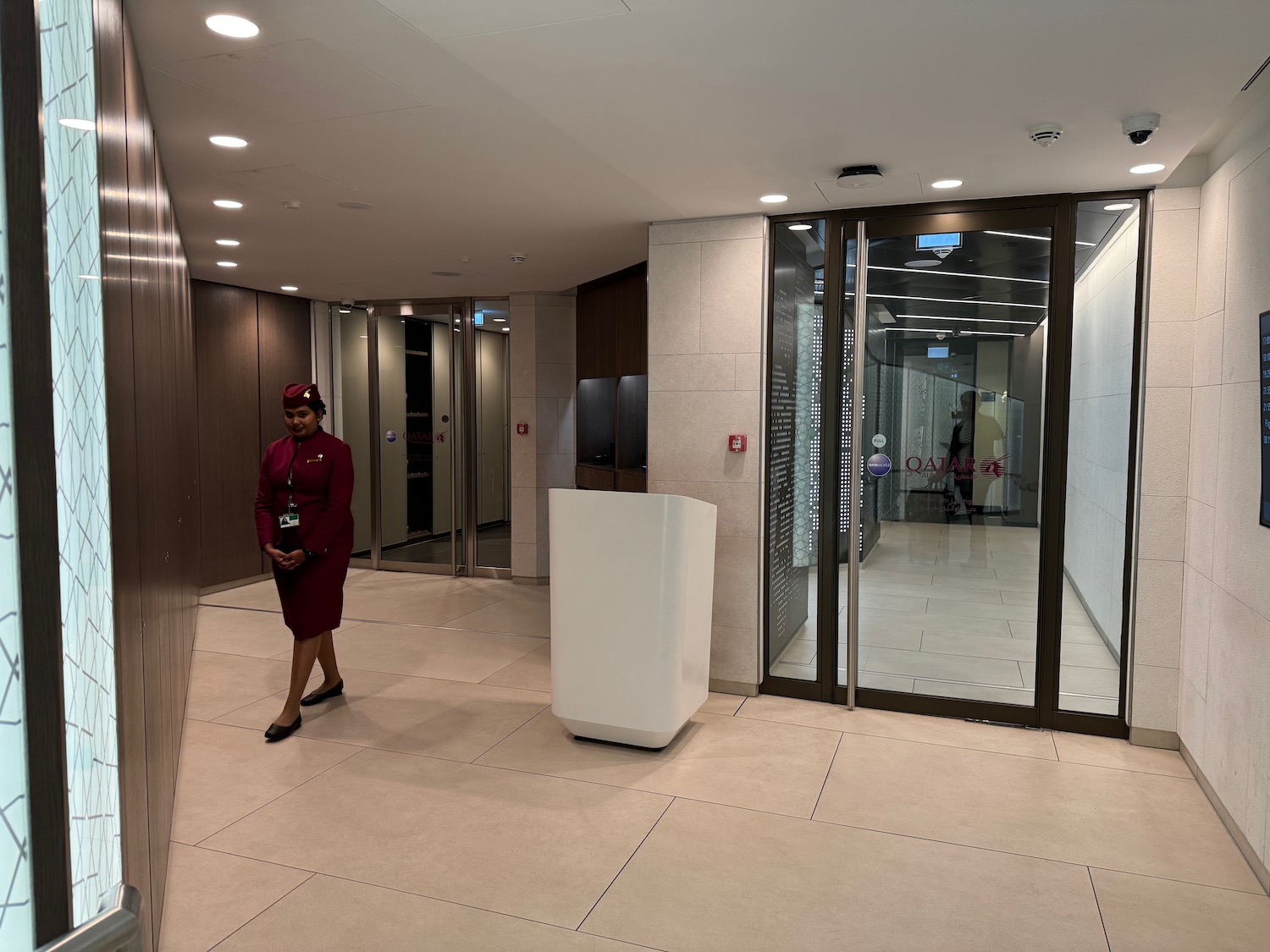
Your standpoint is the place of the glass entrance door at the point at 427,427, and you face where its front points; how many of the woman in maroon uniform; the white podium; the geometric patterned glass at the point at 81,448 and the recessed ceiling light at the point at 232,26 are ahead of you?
4

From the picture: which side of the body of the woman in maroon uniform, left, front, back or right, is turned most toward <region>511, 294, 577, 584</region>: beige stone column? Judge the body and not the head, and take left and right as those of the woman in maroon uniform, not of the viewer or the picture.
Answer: back

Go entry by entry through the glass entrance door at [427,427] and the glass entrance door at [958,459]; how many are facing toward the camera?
2

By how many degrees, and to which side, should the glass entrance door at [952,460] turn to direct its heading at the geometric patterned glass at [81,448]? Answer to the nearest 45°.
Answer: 0° — it already faces it

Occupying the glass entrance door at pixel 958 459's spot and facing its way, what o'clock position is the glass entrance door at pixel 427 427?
the glass entrance door at pixel 427 427 is roughly at 4 o'clock from the glass entrance door at pixel 958 459.

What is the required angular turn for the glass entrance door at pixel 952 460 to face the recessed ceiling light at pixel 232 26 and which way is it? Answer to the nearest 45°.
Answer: approximately 45° to its right

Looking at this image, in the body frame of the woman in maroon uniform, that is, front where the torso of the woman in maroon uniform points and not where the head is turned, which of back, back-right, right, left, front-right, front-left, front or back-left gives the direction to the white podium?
left

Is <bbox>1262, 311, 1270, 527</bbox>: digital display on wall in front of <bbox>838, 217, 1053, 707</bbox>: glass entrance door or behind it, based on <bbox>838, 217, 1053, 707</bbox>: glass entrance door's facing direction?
in front

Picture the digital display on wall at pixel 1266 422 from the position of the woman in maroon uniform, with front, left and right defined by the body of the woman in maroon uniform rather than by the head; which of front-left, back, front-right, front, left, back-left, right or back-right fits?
left

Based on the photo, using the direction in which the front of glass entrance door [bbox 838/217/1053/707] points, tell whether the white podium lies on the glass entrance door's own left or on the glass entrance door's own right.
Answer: on the glass entrance door's own right

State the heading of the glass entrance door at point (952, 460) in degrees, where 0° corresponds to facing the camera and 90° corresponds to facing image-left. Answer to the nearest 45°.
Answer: approximately 0°

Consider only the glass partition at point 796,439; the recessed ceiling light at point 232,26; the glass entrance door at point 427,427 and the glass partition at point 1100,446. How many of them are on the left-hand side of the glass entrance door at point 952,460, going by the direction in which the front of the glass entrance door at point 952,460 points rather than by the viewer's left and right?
1
